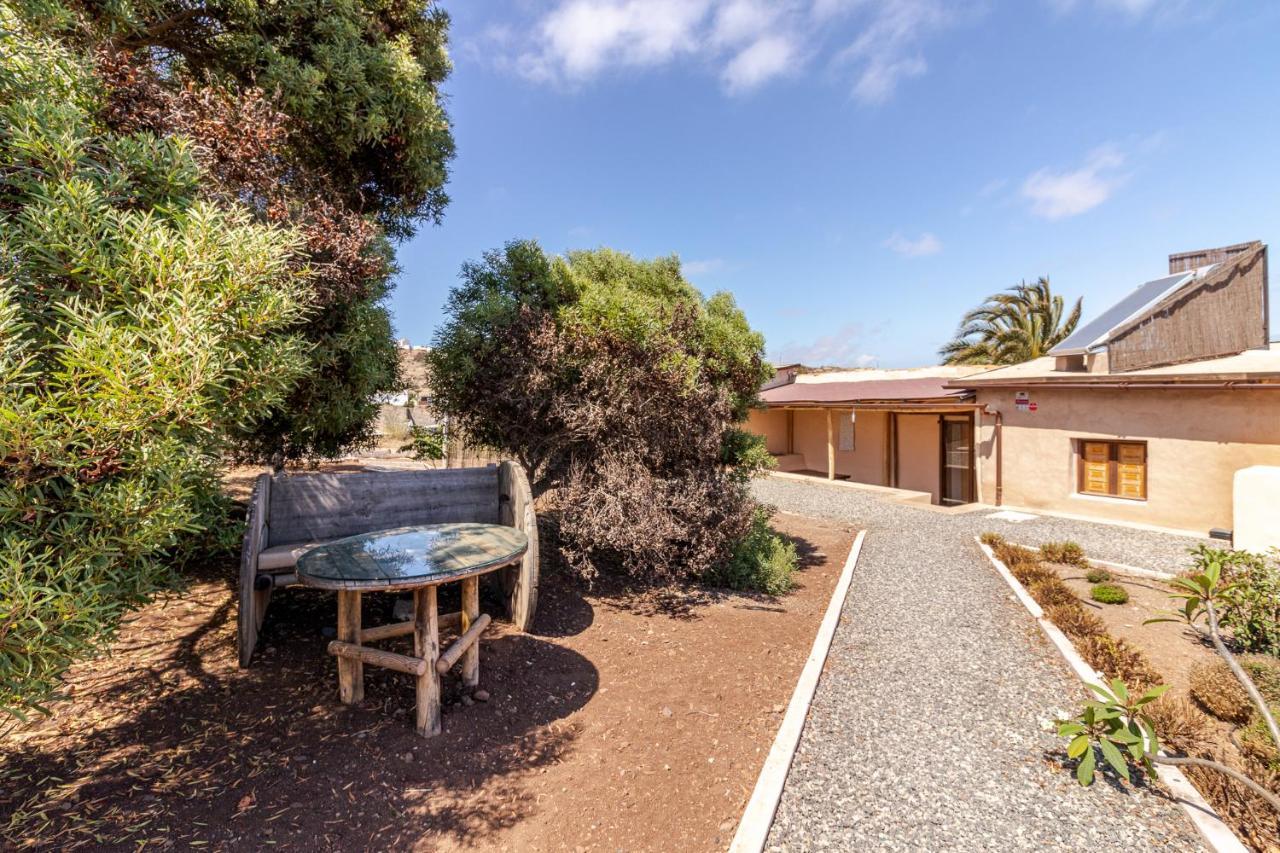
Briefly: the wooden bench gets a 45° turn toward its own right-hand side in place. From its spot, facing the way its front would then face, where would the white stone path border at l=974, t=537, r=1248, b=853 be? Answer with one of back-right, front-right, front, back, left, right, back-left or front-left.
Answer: left

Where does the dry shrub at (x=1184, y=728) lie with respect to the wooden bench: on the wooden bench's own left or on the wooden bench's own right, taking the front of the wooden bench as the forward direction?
on the wooden bench's own left

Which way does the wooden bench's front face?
toward the camera

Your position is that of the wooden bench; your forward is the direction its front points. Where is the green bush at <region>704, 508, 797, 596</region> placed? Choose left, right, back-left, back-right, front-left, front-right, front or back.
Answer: left

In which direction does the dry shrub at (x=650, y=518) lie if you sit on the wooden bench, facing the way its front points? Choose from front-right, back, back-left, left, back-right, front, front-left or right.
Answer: left

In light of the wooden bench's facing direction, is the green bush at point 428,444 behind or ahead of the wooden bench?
behind

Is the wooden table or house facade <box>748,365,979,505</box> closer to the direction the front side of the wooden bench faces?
the wooden table

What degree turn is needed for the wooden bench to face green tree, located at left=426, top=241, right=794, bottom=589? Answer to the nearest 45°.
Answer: approximately 90° to its left

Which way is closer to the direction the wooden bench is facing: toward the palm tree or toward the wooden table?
the wooden table

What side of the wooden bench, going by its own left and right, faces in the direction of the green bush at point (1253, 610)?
left

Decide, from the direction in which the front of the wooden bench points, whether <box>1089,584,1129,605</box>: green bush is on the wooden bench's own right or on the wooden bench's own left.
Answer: on the wooden bench's own left
